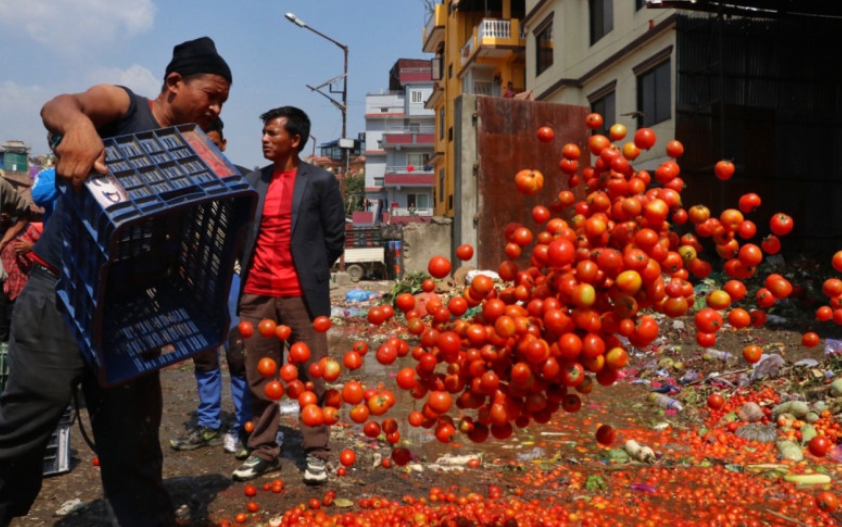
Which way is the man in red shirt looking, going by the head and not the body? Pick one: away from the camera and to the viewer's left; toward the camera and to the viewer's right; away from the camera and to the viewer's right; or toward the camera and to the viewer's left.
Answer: toward the camera and to the viewer's left

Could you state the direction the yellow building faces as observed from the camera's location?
facing the viewer

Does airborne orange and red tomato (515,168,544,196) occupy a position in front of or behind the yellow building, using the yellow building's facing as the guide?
in front

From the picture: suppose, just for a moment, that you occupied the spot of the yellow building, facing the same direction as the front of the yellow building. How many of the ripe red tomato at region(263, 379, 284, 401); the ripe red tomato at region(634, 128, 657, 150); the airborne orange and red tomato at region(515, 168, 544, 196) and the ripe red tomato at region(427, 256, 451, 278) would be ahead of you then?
4

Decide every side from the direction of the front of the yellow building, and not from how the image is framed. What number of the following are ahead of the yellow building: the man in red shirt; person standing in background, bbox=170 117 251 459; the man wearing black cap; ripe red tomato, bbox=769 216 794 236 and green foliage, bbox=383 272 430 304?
5

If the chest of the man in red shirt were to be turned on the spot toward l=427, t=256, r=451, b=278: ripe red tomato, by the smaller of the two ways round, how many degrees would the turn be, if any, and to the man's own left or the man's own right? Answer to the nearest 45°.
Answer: approximately 45° to the man's own left

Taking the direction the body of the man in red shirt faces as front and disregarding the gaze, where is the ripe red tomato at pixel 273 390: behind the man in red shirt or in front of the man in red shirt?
in front
